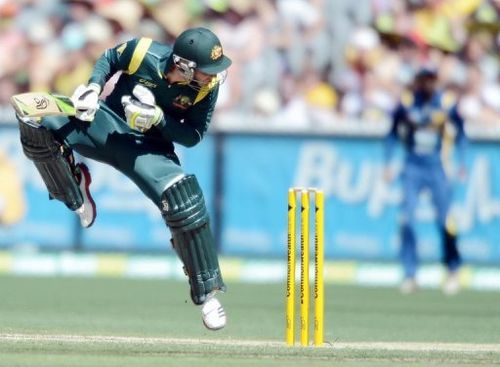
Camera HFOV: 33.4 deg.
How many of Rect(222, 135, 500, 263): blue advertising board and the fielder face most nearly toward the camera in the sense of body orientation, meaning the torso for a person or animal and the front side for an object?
2

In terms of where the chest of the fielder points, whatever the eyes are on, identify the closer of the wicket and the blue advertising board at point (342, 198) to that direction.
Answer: the wicket

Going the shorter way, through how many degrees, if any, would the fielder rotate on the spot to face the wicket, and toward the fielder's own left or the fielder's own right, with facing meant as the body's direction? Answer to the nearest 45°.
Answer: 0° — they already face it

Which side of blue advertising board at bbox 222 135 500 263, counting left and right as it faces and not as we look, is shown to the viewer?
front

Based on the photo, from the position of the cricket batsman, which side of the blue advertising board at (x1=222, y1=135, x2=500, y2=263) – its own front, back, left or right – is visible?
front

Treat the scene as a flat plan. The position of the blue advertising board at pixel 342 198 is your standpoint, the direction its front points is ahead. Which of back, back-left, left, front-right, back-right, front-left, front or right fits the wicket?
front

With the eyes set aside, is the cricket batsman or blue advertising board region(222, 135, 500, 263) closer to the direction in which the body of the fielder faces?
the cricket batsman

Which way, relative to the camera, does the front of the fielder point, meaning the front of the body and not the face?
toward the camera
